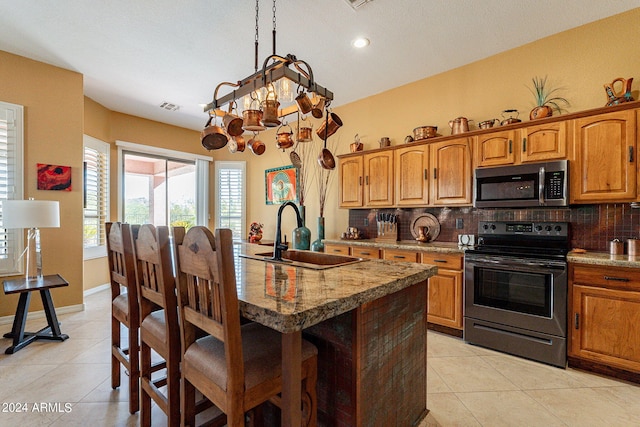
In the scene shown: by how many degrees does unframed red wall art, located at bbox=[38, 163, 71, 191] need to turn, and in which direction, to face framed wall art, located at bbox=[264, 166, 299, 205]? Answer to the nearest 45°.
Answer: approximately 90° to its left

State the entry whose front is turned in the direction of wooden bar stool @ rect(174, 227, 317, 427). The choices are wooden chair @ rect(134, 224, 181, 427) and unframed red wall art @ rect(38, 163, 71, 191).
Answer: the unframed red wall art

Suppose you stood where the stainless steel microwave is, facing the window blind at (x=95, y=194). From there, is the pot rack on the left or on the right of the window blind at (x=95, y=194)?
left

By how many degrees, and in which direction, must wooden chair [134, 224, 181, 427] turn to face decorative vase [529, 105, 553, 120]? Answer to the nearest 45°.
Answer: approximately 45° to its right

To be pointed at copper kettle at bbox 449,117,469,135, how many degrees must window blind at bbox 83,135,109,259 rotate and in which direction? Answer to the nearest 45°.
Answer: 0° — it already faces it

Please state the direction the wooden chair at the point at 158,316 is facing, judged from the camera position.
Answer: facing away from the viewer and to the right of the viewer

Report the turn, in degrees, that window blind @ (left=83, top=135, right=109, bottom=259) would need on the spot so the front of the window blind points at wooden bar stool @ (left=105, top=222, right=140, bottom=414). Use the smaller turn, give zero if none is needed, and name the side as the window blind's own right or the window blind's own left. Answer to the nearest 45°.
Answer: approximately 45° to the window blind's own right

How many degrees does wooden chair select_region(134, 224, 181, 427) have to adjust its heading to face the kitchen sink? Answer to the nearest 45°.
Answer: approximately 45° to its right

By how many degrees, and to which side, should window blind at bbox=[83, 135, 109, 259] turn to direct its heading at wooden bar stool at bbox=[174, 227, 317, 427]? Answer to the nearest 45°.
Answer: approximately 45° to its right
